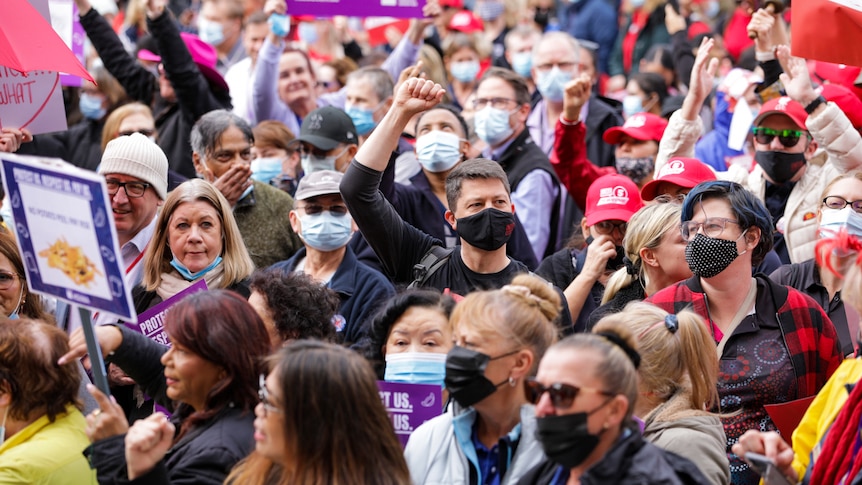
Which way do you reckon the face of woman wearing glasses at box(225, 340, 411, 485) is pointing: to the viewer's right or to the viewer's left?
to the viewer's left

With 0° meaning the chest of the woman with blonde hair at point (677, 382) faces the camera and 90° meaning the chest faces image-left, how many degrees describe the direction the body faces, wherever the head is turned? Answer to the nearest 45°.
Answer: approximately 135°

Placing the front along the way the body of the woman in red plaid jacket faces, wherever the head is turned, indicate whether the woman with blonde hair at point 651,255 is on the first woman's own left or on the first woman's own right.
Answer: on the first woman's own right

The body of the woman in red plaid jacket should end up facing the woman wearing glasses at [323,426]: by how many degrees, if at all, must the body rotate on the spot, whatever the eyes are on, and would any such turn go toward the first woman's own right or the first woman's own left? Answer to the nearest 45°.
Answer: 0° — they already face them

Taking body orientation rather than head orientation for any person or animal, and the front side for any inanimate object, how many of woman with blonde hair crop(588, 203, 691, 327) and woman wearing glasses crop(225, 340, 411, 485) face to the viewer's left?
1

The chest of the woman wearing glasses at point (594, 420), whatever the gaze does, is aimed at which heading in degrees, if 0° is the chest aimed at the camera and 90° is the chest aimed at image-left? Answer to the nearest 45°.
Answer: approximately 45°

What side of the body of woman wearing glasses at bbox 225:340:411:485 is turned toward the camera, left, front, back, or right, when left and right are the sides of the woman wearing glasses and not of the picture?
left
